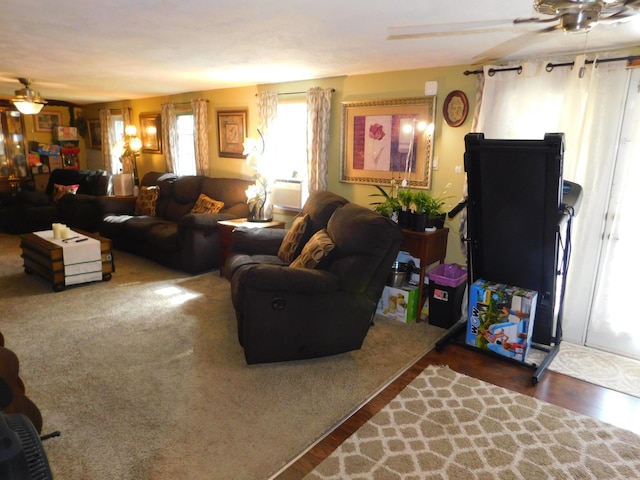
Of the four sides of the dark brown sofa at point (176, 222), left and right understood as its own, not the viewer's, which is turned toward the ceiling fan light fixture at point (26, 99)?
right

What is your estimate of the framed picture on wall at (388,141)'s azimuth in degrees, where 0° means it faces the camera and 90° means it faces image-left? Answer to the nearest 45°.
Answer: approximately 45°

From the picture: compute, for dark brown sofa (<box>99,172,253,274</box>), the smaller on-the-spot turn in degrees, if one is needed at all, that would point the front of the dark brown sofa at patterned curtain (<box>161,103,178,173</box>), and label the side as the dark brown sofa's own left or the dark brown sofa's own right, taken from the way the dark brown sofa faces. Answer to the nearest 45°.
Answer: approximately 135° to the dark brown sofa's own right

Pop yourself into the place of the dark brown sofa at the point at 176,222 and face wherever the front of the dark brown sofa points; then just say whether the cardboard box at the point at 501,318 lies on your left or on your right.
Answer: on your left

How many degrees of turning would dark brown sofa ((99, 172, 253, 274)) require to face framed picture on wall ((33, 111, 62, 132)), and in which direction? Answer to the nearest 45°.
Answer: approximately 90° to its right

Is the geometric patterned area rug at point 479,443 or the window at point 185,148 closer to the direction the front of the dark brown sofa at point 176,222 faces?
the geometric patterned area rug

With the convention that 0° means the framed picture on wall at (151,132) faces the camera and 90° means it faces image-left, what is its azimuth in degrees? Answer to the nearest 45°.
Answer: approximately 45°

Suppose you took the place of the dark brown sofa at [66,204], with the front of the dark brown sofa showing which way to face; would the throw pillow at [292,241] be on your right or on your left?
on your left

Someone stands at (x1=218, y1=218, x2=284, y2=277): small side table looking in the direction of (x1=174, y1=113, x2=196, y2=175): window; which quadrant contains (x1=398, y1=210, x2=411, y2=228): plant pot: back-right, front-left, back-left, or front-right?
back-right

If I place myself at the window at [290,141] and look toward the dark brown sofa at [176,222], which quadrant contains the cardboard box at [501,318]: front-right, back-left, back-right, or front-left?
back-left
